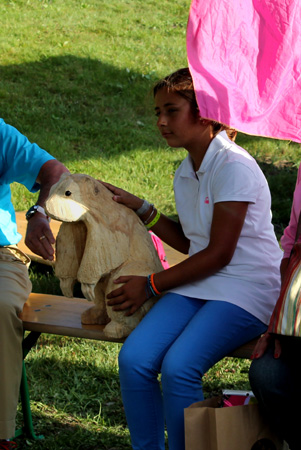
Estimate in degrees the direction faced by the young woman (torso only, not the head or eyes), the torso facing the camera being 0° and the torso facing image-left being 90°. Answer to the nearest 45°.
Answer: approximately 45°

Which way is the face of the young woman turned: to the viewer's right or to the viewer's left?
to the viewer's left
